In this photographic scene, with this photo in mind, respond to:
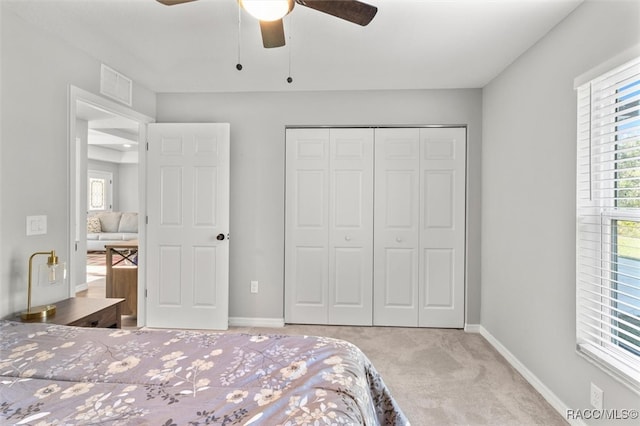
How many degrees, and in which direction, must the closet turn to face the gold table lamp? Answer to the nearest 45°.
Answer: approximately 45° to its right

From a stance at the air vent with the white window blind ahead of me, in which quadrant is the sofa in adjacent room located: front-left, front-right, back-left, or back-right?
back-left

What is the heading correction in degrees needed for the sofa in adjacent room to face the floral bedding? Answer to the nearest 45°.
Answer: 0° — it already faces it

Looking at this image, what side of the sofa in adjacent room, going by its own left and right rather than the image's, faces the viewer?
front

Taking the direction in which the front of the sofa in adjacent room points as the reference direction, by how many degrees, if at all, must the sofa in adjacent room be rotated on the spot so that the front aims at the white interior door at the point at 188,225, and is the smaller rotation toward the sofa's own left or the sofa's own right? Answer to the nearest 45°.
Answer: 0° — it already faces it

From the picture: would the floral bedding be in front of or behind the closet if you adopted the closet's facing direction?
in front

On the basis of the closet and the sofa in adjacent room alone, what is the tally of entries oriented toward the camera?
2

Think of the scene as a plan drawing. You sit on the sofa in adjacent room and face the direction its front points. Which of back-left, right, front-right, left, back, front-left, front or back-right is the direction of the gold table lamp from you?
front

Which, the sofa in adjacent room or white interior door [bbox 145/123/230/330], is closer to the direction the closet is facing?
the white interior door

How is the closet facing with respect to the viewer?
toward the camera

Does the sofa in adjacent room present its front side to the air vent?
yes

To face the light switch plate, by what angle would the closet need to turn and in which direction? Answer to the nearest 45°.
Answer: approximately 45° to its right

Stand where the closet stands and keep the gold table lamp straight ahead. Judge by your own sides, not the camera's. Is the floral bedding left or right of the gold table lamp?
left

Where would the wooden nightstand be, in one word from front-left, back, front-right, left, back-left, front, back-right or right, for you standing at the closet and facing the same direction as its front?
front-right
